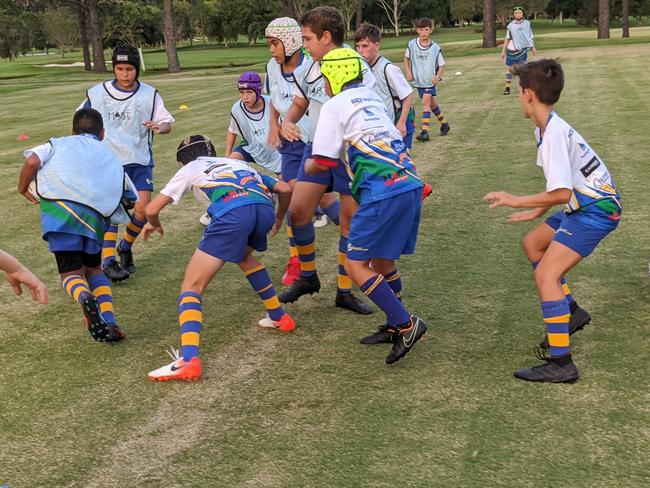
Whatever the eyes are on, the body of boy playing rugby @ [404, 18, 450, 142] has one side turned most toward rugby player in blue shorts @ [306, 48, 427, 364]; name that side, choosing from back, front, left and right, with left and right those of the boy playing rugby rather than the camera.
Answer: front

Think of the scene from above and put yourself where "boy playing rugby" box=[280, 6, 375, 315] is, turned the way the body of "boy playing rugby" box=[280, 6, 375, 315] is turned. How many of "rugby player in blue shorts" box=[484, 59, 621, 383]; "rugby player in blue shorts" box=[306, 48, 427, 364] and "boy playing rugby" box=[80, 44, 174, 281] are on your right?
1

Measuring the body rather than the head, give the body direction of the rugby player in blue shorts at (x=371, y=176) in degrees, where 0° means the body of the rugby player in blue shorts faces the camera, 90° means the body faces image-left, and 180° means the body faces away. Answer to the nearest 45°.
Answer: approximately 135°

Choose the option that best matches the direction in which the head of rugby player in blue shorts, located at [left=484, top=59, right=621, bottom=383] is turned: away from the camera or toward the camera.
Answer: away from the camera

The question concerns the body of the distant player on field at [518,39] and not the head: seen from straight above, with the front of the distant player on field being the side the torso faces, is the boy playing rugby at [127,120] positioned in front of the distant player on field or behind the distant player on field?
in front

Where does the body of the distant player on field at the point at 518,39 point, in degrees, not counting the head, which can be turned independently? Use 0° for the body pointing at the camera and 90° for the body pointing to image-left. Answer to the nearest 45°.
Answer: approximately 0°

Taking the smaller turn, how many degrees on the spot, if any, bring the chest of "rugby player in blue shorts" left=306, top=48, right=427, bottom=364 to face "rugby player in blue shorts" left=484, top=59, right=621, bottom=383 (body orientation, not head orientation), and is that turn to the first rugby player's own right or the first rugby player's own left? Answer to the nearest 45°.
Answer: approximately 135° to the first rugby player's own right

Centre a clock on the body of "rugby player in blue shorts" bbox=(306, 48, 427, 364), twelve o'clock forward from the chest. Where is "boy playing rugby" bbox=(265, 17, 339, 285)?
The boy playing rugby is roughly at 1 o'clock from the rugby player in blue shorts.

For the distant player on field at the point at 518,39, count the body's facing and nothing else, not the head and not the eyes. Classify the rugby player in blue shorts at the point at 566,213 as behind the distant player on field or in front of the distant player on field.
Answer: in front

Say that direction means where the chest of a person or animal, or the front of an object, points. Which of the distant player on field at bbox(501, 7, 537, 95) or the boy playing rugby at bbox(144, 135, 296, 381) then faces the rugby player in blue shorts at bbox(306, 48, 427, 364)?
the distant player on field

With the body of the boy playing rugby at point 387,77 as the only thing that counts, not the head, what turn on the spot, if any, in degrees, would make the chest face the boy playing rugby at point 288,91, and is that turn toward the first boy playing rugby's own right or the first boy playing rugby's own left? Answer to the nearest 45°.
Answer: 0° — they already face them

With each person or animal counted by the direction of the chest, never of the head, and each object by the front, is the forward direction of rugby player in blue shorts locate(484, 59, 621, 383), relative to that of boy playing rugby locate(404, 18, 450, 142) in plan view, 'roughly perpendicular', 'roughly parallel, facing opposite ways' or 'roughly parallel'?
roughly perpendicular

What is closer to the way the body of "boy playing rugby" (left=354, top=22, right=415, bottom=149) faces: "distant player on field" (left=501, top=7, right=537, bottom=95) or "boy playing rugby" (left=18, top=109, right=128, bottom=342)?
the boy playing rugby

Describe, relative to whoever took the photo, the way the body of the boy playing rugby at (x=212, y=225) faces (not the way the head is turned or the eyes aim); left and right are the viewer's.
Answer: facing away from the viewer and to the left of the viewer
